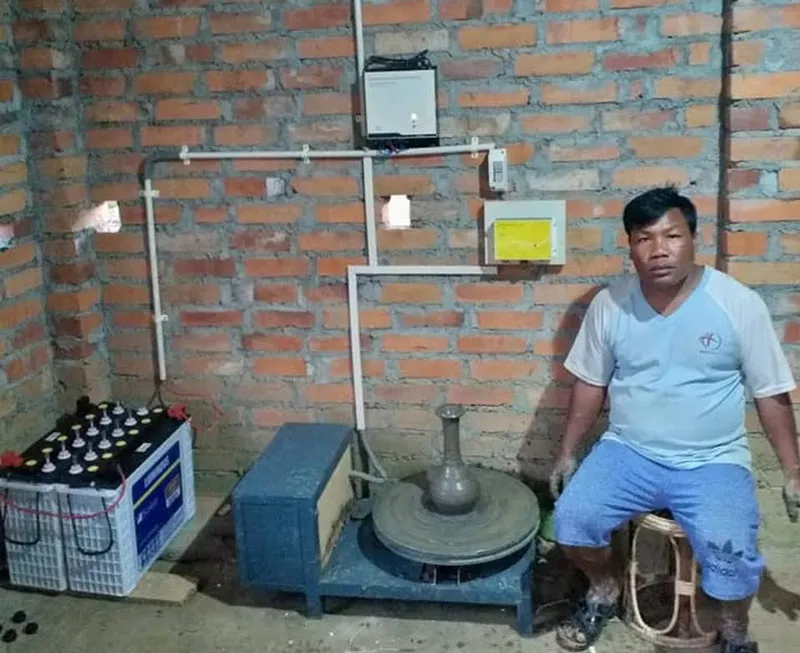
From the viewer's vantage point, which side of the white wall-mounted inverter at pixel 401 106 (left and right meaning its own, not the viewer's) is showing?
front

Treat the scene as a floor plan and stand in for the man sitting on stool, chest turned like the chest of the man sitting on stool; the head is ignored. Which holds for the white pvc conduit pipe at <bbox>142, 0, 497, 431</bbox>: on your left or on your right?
on your right

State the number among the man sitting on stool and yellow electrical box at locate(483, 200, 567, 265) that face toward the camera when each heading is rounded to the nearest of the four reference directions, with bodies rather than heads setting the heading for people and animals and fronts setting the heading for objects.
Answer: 2

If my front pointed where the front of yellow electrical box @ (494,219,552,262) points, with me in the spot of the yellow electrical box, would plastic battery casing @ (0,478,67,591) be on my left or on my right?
on my right

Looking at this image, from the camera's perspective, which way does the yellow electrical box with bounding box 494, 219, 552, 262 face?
toward the camera

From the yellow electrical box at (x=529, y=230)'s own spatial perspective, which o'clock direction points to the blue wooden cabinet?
The blue wooden cabinet is roughly at 2 o'clock from the yellow electrical box.
